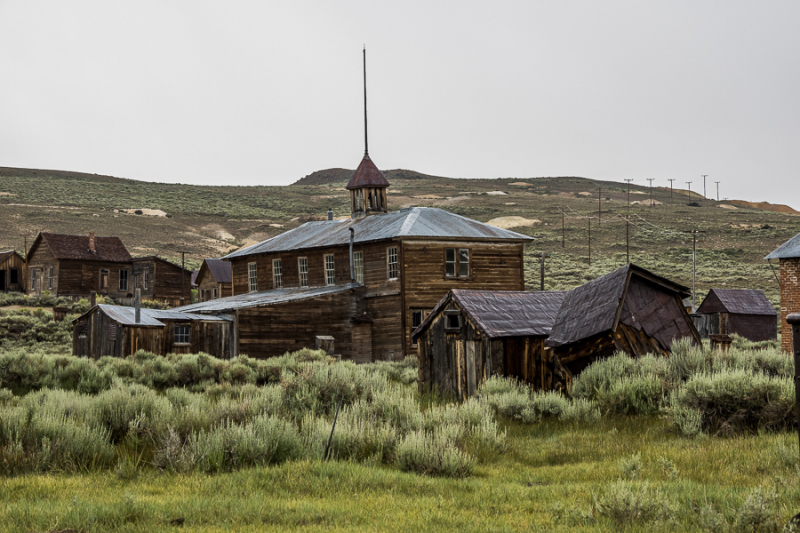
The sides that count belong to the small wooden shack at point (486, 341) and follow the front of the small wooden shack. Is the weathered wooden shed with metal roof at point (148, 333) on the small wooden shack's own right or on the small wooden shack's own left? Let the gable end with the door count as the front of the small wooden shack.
on the small wooden shack's own right

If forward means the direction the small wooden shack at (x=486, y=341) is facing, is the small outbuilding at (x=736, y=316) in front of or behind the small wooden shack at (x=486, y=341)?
behind

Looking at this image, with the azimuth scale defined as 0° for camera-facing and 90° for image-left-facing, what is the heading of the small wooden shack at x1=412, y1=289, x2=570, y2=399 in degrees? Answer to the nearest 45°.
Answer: approximately 45°

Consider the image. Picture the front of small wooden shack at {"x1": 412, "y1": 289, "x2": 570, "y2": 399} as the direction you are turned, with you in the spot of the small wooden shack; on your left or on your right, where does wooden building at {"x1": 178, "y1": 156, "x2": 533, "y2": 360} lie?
on your right
